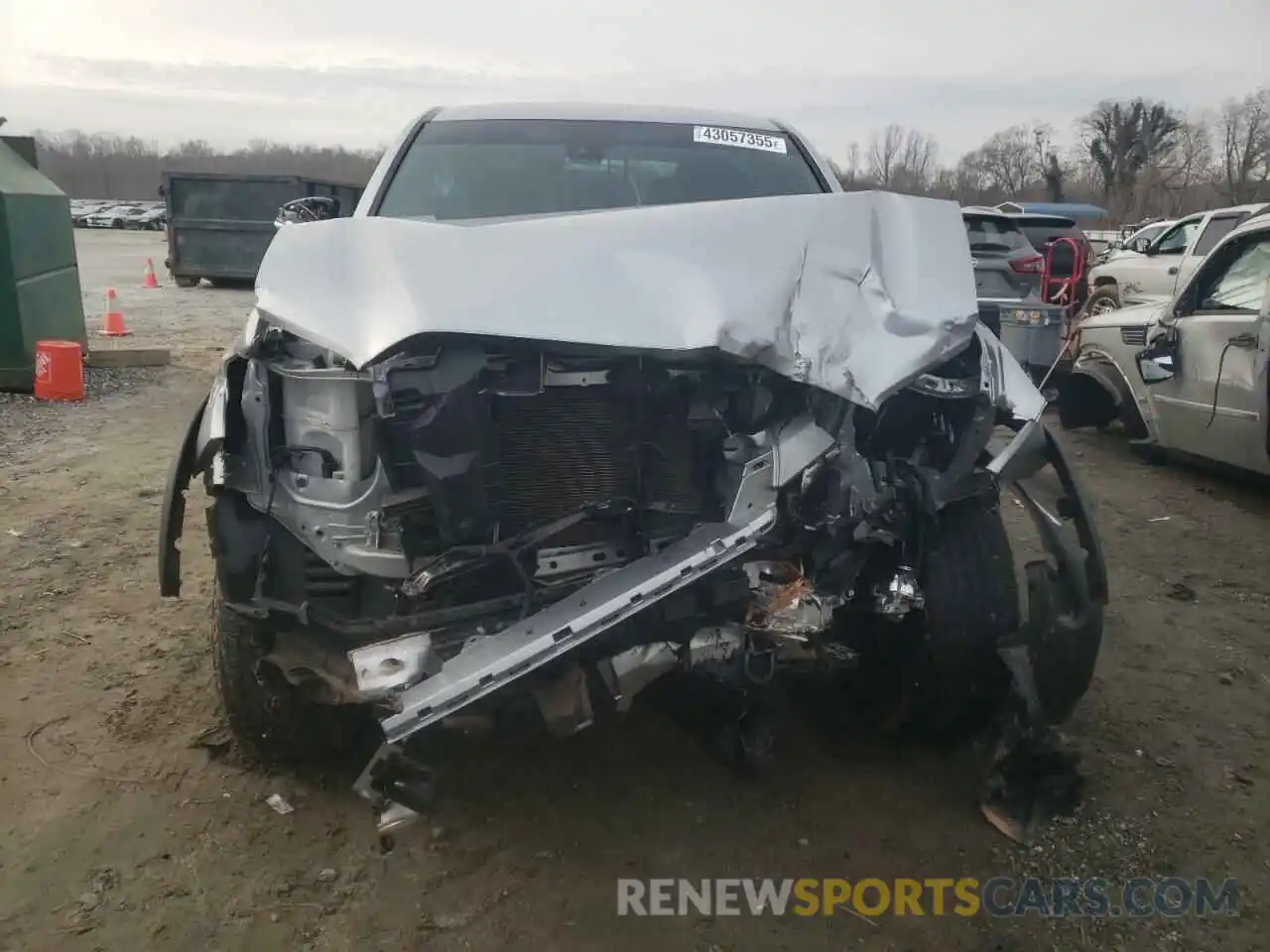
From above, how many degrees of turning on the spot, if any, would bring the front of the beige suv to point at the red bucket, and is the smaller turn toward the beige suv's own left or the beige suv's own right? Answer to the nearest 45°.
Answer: approximately 45° to the beige suv's own left

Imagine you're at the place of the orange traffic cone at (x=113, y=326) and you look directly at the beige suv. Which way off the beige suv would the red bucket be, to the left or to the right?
right

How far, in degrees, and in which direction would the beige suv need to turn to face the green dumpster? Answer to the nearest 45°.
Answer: approximately 45° to its left

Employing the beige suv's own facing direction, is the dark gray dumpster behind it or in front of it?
in front

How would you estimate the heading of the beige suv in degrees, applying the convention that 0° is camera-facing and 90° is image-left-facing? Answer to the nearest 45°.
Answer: approximately 135°

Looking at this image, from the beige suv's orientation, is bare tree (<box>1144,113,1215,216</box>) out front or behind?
out front

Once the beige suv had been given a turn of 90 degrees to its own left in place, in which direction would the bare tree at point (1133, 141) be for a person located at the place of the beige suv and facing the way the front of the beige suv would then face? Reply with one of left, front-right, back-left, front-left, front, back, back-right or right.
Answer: back-right

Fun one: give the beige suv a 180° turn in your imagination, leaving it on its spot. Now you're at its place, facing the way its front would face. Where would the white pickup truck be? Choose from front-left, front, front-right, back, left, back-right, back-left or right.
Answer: back-left
